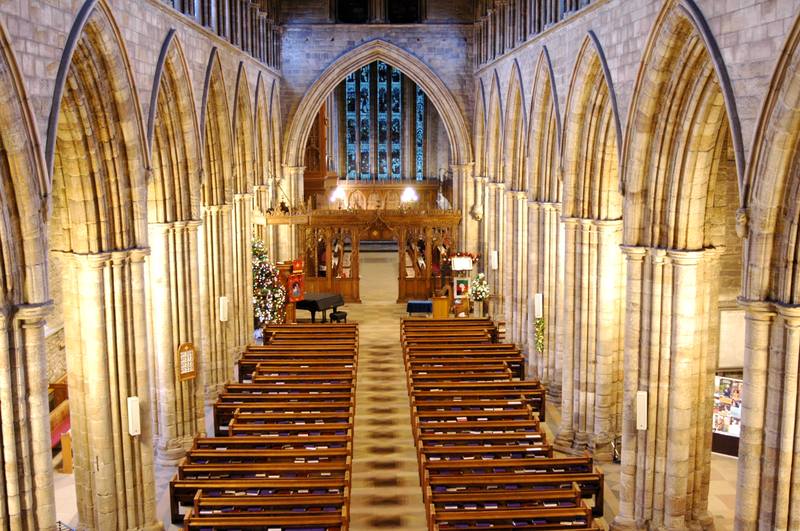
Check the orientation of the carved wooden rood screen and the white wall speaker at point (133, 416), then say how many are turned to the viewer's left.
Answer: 0

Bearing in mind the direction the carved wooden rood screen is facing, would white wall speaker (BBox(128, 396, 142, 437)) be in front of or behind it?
in front

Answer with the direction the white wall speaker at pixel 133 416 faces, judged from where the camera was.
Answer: facing the viewer and to the right of the viewer

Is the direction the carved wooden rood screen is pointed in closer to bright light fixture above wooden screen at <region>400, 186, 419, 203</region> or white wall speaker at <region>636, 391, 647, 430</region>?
the white wall speaker

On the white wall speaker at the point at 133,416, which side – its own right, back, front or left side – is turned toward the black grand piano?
left

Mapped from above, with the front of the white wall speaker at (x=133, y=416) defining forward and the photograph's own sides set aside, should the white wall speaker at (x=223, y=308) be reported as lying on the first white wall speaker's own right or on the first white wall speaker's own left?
on the first white wall speaker's own left

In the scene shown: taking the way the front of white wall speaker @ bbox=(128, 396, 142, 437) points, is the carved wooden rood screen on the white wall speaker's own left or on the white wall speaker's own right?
on the white wall speaker's own left

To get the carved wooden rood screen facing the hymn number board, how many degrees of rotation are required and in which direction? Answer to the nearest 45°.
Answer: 0° — it already faces it

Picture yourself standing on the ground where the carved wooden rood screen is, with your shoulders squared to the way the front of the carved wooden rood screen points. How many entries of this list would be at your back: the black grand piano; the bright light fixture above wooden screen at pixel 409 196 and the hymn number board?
1

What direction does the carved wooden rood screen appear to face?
toward the camera
